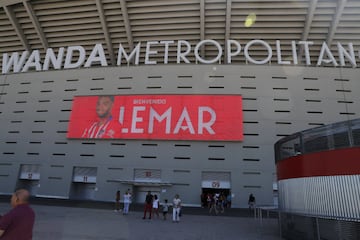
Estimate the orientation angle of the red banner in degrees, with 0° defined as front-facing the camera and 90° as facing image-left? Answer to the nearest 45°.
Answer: approximately 0°

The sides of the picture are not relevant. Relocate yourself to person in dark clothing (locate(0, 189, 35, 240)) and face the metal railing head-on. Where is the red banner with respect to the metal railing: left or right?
left

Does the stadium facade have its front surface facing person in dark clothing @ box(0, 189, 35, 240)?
yes

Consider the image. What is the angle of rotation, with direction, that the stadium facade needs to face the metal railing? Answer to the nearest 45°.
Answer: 0° — it already faces it

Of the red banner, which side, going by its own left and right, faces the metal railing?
front

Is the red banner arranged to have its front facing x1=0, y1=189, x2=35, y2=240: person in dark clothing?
yes

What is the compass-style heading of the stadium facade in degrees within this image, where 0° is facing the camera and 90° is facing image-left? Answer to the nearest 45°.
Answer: approximately 0°
